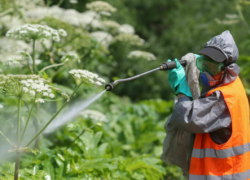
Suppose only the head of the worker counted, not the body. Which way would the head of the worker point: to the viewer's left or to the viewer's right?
to the viewer's left

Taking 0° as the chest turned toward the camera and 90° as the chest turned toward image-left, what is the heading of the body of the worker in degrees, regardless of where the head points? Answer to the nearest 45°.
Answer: approximately 90°
